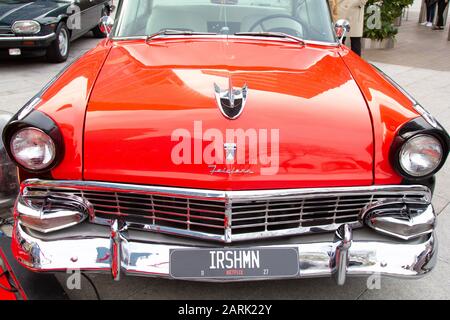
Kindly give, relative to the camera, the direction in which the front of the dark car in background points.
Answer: facing the viewer and to the left of the viewer

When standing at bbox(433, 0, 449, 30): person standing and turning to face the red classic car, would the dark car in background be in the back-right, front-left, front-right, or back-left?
front-right

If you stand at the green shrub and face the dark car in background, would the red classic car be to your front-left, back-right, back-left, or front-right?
front-left

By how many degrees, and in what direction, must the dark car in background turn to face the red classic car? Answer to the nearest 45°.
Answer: approximately 45° to its left

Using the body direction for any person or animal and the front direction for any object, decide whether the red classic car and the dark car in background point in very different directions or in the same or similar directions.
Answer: same or similar directions

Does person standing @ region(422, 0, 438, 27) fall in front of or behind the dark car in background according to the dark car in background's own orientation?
behind

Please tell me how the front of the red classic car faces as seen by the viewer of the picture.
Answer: facing the viewer

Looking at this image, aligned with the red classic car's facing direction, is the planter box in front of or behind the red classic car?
behind
